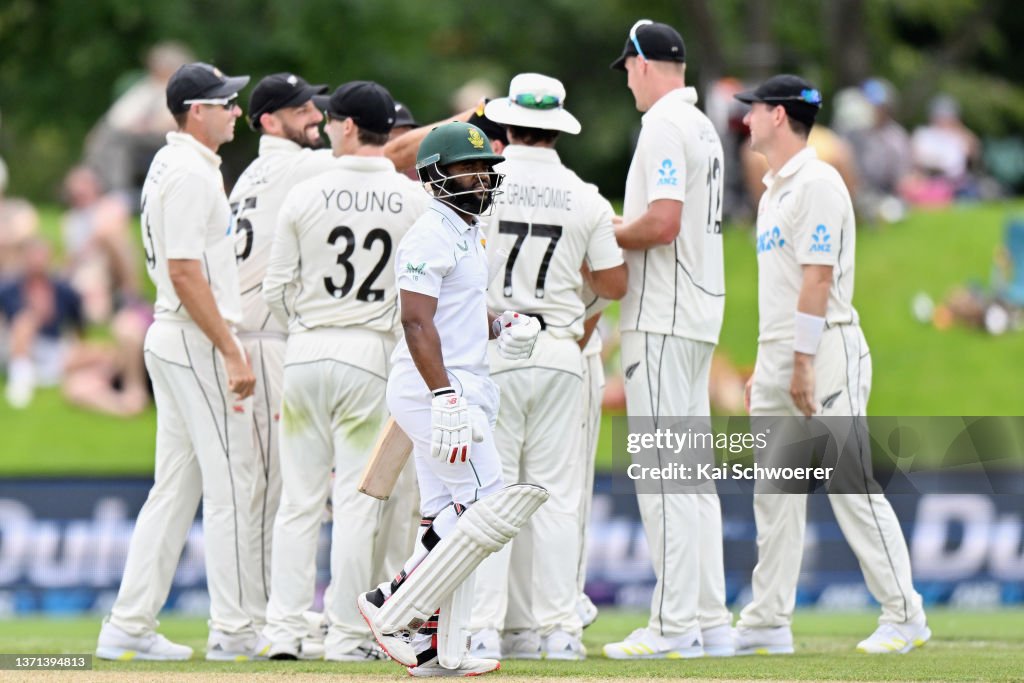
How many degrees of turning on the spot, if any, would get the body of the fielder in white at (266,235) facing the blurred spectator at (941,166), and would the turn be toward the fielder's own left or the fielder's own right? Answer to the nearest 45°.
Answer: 0° — they already face them

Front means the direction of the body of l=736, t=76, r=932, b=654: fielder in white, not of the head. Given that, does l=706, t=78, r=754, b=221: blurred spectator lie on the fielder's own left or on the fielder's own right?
on the fielder's own right

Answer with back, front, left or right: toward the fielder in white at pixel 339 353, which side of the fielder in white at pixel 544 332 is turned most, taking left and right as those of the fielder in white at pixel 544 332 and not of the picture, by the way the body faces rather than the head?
left

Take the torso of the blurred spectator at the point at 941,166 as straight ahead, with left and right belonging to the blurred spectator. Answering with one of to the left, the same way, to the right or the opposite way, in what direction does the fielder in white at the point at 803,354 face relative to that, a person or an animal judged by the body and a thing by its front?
to the right

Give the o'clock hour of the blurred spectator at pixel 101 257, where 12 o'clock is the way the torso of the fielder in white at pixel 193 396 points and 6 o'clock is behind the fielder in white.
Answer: The blurred spectator is roughly at 9 o'clock from the fielder in white.

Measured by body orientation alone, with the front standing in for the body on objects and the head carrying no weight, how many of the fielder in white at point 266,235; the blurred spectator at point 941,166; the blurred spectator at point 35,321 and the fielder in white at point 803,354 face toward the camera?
2

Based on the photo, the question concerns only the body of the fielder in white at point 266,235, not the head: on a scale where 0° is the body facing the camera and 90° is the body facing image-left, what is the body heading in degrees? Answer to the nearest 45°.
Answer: approximately 225°

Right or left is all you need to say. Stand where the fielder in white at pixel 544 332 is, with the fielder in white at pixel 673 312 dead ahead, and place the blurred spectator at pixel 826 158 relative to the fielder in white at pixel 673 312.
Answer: left

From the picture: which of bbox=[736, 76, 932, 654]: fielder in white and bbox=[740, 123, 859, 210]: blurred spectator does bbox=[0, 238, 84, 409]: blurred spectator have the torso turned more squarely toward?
the fielder in white

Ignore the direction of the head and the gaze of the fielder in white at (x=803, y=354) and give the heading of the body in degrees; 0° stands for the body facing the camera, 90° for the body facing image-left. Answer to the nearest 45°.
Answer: approximately 90°

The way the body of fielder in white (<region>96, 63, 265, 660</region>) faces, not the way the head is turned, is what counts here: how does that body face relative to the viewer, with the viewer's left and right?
facing to the right of the viewer

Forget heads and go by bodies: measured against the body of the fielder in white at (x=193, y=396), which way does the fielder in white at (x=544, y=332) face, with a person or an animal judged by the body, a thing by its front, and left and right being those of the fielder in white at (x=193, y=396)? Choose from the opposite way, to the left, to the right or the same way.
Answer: to the left
